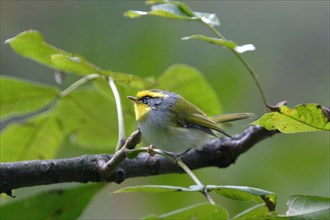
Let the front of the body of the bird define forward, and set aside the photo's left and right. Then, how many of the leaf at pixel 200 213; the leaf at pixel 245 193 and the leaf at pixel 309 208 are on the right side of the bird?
0

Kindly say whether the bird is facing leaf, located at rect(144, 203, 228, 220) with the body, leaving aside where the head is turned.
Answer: no

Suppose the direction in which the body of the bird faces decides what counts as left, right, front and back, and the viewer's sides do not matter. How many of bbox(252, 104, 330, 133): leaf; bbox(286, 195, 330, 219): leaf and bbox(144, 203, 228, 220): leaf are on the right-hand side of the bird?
0

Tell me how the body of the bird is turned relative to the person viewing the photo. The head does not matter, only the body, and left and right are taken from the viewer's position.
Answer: facing to the left of the viewer

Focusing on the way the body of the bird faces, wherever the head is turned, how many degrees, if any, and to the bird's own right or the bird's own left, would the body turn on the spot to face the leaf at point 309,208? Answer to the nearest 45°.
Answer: approximately 90° to the bird's own left

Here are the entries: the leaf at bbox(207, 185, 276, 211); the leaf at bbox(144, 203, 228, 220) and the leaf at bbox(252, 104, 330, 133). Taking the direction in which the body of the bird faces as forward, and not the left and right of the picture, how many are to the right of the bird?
0
